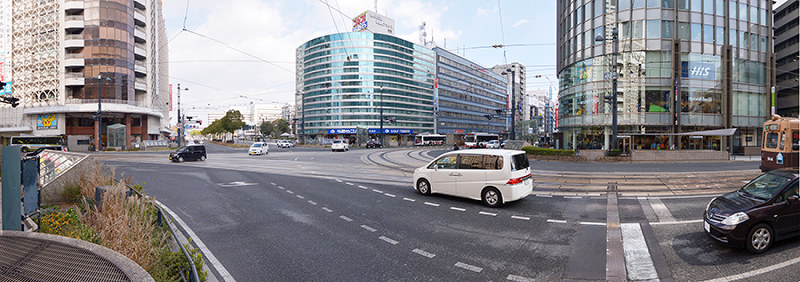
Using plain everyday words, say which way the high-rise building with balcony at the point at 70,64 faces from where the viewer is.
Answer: facing the viewer

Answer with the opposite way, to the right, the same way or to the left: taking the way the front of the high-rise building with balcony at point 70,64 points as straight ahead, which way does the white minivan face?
the opposite way

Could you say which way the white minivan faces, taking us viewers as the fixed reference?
facing away from the viewer and to the left of the viewer

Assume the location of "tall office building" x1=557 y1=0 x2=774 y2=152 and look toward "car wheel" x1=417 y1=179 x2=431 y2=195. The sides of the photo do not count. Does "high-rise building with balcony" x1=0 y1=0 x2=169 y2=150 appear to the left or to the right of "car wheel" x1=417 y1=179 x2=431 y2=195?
right

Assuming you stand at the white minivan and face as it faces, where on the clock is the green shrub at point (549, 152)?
The green shrub is roughly at 2 o'clock from the white minivan.

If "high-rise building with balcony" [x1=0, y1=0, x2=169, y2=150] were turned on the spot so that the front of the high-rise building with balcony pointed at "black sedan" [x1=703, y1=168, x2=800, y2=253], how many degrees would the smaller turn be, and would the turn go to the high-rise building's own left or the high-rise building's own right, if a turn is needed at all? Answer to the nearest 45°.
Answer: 0° — it already faces it

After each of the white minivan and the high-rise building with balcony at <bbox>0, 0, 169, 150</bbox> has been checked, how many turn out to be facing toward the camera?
1

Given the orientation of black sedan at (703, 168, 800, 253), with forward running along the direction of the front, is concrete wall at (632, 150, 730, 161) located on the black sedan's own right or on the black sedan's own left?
on the black sedan's own right

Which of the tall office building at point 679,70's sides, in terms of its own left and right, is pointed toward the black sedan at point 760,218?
front

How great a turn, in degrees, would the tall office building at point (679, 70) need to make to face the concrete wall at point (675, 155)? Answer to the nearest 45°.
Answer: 0° — it already faces it

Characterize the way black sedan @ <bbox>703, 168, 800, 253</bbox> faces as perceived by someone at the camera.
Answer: facing the viewer and to the left of the viewer

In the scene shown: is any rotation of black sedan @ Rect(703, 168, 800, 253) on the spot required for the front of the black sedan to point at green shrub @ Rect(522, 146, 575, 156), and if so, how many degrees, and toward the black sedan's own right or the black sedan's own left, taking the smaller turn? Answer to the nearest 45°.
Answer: approximately 90° to the black sedan's own right

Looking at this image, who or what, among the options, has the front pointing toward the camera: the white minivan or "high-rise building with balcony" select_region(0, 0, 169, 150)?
the high-rise building with balcony

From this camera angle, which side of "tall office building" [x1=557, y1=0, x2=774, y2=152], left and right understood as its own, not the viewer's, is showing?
front

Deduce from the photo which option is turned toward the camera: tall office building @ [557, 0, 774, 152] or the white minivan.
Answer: the tall office building

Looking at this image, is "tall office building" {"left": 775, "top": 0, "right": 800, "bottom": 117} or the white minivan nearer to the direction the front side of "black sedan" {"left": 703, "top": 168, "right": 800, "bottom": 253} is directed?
the white minivan

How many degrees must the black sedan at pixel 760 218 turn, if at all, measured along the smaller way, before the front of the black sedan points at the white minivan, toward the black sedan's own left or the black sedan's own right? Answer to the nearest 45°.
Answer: approximately 45° to the black sedan's own right

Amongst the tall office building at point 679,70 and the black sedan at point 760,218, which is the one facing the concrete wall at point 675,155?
the tall office building
